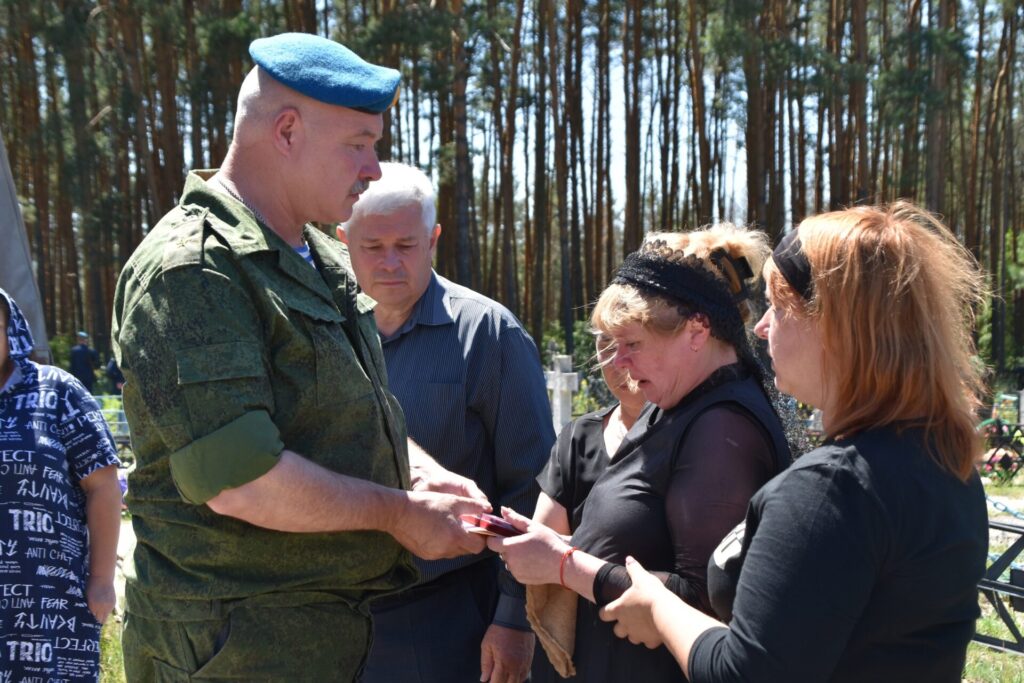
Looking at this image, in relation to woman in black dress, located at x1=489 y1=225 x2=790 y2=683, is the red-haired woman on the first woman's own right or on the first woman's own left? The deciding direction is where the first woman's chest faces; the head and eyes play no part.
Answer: on the first woman's own left

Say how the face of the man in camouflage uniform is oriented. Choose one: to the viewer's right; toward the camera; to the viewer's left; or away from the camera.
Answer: to the viewer's right

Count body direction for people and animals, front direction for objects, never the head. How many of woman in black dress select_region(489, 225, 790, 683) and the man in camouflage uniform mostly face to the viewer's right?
1

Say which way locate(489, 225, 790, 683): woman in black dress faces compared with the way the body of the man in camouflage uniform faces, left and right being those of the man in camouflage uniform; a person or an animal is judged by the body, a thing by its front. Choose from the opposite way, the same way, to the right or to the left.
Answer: the opposite way

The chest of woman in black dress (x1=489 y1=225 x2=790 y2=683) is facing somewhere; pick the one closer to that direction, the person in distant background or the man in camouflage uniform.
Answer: the man in camouflage uniform

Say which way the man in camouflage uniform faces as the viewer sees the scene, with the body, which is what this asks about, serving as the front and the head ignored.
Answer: to the viewer's right

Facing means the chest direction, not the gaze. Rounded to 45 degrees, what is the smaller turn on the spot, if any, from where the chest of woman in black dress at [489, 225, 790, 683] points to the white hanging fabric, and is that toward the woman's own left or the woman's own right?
approximately 45° to the woman's own right

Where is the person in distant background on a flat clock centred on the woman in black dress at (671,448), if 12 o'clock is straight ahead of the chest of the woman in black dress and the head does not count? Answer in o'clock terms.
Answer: The person in distant background is roughly at 2 o'clock from the woman in black dress.

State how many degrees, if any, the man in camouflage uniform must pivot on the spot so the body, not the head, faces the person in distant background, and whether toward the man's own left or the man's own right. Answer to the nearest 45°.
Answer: approximately 90° to the man's own left

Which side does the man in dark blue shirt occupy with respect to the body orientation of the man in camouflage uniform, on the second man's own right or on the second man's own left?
on the second man's own left

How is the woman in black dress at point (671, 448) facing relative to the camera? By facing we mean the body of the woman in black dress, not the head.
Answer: to the viewer's left
